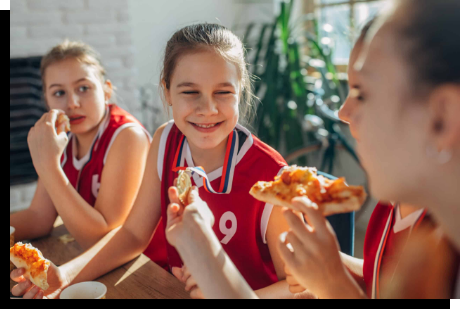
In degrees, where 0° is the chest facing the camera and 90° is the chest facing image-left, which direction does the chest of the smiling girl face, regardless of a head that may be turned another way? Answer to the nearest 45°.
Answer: approximately 0°

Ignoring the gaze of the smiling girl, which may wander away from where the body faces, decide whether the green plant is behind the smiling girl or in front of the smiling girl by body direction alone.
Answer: behind

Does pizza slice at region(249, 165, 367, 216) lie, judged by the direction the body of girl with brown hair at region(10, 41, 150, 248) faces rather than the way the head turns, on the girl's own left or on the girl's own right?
on the girl's own left
